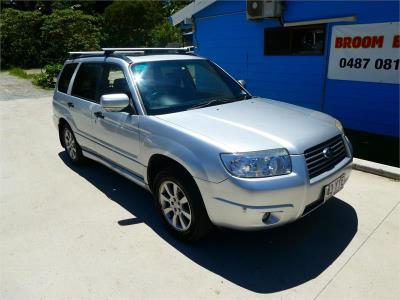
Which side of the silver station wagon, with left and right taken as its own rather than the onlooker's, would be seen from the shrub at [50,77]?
back

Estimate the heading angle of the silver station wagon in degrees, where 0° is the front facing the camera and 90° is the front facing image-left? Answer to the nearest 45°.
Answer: approximately 315°

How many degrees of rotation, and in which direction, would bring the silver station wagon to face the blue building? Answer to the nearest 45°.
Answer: approximately 90° to its left
